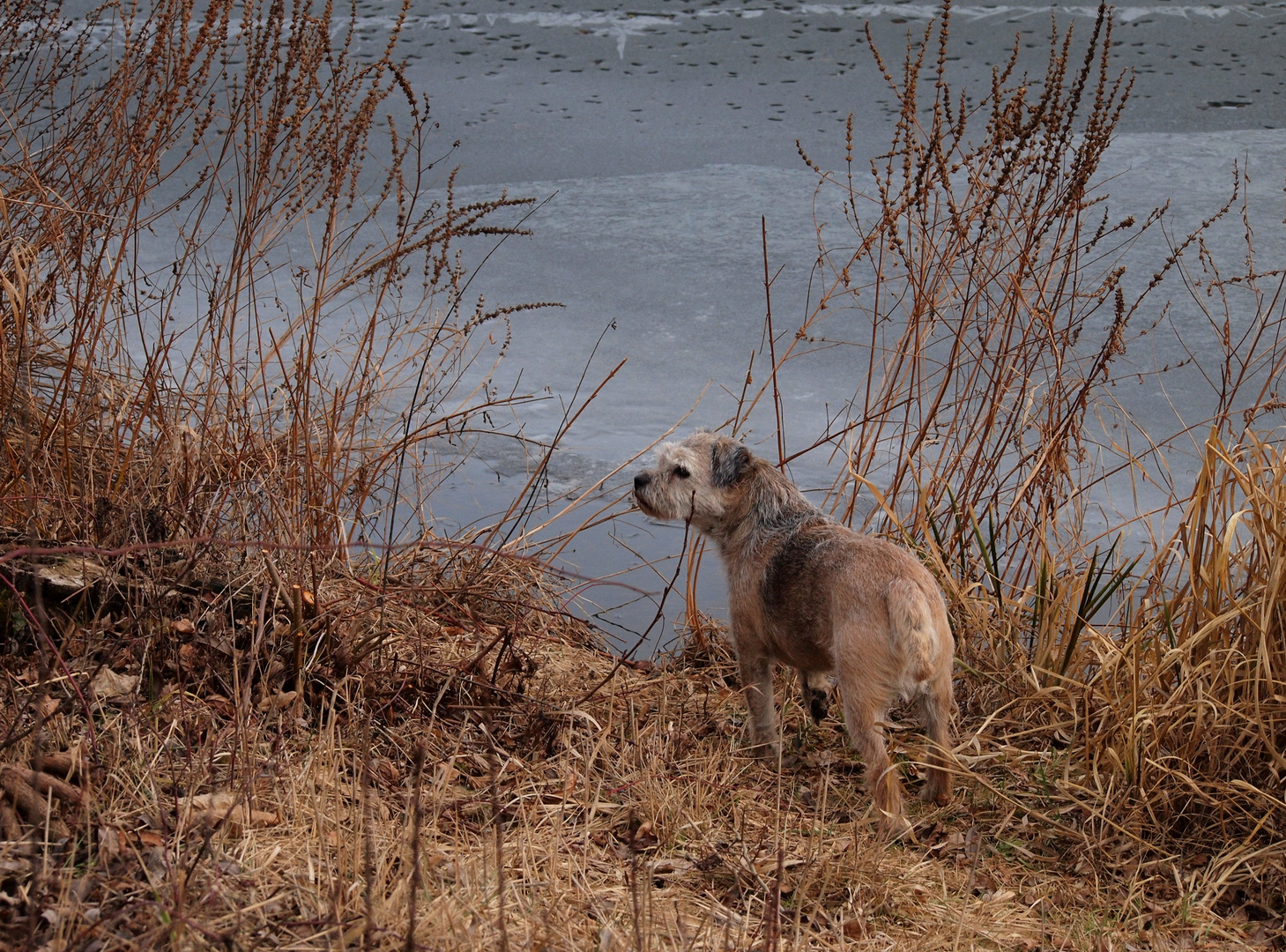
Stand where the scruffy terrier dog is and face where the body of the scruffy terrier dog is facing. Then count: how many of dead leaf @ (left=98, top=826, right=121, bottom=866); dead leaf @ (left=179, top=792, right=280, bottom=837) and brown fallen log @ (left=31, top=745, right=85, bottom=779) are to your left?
3

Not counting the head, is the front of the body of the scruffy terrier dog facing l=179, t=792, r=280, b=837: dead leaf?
no

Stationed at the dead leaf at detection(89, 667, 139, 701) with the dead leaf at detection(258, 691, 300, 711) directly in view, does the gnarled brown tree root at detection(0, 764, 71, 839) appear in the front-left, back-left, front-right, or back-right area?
back-right

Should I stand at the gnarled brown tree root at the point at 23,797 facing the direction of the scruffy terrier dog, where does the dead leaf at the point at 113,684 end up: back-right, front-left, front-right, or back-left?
front-left

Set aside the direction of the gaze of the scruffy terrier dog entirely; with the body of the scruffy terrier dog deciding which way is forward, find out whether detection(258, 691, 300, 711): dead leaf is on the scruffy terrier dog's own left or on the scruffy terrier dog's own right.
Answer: on the scruffy terrier dog's own left

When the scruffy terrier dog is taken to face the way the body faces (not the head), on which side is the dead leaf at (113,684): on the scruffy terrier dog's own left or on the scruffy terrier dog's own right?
on the scruffy terrier dog's own left

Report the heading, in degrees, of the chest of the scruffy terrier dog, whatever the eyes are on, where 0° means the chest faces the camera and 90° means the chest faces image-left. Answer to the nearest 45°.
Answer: approximately 135°

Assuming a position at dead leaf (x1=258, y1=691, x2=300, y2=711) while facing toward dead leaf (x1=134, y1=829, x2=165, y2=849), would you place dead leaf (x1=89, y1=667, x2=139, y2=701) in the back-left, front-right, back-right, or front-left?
front-right

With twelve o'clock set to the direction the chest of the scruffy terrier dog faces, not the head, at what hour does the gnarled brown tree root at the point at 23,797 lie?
The gnarled brown tree root is roughly at 9 o'clock from the scruffy terrier dog.

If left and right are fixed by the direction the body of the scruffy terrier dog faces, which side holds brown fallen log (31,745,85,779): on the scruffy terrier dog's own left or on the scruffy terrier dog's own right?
on the scruffy terrier dog's own left

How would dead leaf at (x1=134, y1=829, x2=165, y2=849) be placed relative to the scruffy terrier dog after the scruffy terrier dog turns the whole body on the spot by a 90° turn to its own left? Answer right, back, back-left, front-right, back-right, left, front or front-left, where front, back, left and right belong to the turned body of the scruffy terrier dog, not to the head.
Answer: front

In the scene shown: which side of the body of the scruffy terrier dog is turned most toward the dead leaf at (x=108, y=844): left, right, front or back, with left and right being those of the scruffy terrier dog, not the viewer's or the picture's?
left

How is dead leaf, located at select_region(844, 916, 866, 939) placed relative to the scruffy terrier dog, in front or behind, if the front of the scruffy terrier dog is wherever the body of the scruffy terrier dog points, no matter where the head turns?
behind
